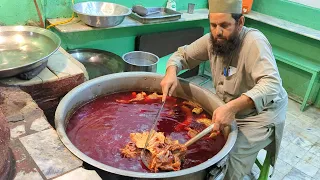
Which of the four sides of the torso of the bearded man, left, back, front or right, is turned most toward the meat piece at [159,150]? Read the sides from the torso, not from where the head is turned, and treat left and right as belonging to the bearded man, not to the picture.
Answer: front

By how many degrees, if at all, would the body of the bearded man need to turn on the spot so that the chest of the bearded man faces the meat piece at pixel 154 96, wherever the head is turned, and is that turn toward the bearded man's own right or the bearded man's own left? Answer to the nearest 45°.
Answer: approximately 45° to the bearded man's own right

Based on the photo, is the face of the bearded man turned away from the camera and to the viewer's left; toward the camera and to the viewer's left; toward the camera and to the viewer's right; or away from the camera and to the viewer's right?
toward the camera and to the viewer's left

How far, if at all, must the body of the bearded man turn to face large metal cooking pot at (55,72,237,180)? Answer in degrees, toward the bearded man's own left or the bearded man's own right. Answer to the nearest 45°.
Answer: approximately 45° to the bearded man's own right

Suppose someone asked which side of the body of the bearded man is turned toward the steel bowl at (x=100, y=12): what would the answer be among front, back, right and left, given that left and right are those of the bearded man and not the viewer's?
right

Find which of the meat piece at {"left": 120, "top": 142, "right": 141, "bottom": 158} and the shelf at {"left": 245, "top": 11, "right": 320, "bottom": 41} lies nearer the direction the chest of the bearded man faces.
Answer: the meat piece

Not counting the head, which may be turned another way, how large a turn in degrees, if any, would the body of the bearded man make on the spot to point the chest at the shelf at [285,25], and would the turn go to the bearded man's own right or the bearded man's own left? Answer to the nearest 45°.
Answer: approximately 135° to the bearded man's own right

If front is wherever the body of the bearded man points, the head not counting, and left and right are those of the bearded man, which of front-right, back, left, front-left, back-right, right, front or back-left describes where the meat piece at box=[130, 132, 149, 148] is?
front

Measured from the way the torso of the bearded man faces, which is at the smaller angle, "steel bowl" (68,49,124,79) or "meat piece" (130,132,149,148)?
the meat piece

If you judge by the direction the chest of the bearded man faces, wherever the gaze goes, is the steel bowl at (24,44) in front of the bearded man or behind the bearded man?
in front

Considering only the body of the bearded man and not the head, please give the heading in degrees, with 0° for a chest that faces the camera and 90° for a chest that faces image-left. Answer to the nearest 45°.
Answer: approximately 45°
